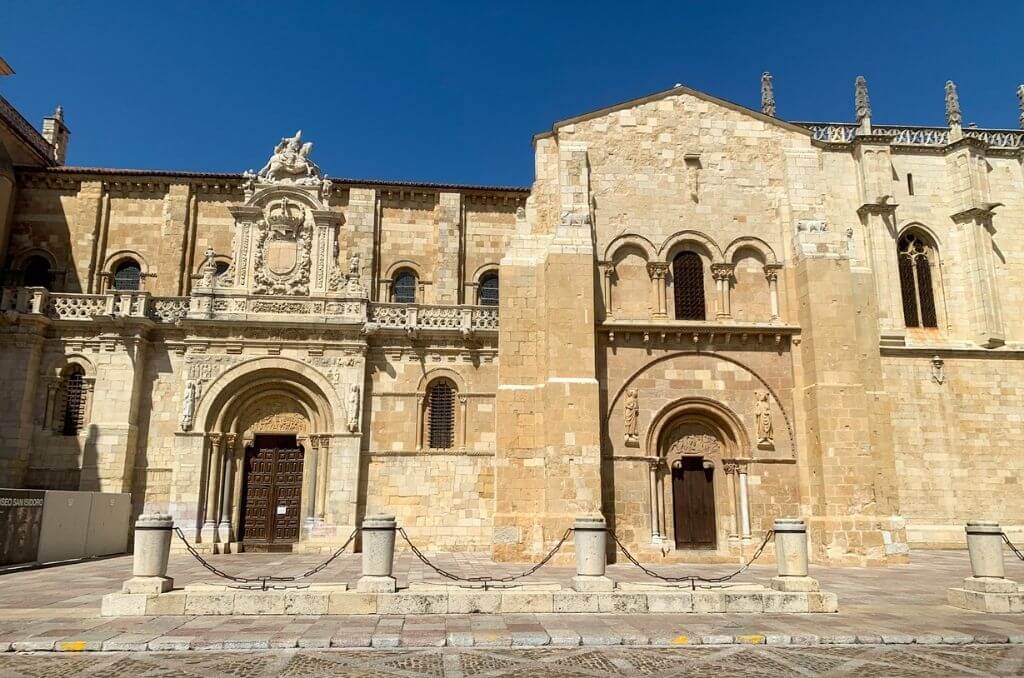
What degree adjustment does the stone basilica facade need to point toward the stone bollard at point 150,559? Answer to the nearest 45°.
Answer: approximately 45° to its right

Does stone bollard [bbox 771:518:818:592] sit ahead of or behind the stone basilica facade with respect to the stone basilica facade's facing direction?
ahead

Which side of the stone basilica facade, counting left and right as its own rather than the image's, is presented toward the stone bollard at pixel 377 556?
front

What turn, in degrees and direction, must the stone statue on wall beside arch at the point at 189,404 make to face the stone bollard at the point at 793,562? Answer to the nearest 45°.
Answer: approximately 45° to its left

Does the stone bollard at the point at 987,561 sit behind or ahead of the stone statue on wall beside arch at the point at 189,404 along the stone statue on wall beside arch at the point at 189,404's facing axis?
ahead

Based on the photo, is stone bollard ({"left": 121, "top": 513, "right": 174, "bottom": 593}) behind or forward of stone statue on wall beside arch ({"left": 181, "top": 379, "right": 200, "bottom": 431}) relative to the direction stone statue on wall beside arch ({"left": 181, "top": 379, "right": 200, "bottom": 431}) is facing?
forward

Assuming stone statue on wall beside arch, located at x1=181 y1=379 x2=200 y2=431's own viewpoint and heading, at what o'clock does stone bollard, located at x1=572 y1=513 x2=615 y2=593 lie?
The stone bollard is roughly at 11 o'clock from the stone statue on wall beside arch.

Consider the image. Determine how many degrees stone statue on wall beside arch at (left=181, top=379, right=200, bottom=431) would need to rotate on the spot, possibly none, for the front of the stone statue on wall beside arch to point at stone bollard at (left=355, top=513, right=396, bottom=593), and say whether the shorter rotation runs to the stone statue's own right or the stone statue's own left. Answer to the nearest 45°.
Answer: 0° — it already faces it

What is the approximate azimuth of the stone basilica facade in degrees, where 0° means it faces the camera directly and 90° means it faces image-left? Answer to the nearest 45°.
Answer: approximately 0°

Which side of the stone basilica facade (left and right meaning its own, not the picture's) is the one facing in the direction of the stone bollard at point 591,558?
front
